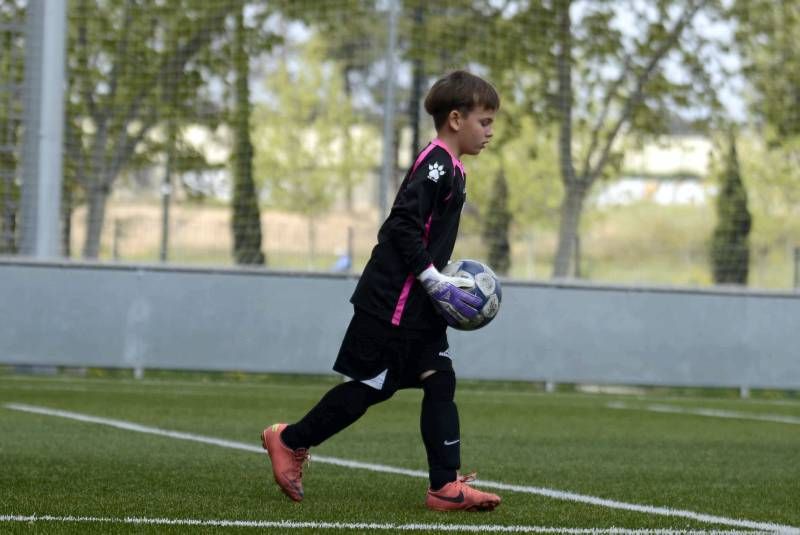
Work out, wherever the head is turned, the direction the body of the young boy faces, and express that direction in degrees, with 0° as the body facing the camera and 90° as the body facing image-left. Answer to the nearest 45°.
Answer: approximately 270°

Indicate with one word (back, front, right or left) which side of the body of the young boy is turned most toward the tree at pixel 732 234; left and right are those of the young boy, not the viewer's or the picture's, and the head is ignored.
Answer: left

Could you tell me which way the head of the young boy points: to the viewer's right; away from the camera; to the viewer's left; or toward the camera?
to the viewer's right

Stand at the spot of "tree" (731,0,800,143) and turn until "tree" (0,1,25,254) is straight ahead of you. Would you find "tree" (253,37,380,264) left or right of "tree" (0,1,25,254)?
right

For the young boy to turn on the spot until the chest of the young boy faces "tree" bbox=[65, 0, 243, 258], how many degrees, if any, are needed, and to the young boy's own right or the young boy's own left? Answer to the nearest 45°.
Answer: approximately 90° to the young boy's own left

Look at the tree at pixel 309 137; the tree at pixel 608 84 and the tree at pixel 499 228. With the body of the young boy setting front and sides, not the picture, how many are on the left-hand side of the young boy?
3

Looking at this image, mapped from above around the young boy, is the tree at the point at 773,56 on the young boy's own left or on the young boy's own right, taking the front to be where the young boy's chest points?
on the young boy's own left

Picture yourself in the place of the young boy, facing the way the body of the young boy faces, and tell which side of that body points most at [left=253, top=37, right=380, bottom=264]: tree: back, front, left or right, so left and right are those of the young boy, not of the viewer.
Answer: left
